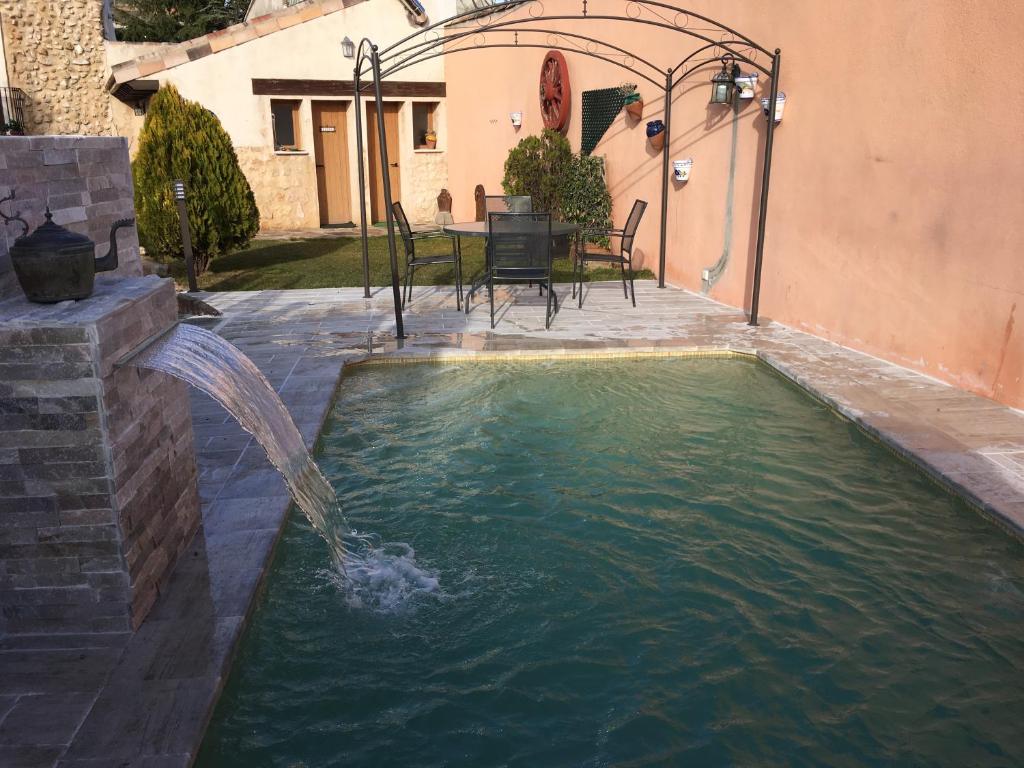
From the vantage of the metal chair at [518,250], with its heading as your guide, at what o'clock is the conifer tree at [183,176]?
The conifer tree is roughly at 10 o'clock from the metal chair.

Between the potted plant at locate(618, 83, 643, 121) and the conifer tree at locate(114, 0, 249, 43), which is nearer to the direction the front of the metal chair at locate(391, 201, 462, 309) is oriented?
the potted plant

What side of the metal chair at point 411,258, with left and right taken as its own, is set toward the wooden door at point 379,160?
left

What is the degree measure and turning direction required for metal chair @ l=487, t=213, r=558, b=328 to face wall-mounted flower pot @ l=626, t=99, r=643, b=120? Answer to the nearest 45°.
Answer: approximately 45° to its right

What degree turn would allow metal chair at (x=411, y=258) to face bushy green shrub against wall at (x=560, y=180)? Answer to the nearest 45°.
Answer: approximately 45° to its left

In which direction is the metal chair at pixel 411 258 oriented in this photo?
to the viewer's right

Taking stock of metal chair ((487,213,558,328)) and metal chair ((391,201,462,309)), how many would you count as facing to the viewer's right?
1

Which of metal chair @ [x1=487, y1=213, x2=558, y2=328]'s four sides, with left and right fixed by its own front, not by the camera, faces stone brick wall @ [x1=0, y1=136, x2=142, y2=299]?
back

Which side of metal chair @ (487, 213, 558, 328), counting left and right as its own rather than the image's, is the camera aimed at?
back

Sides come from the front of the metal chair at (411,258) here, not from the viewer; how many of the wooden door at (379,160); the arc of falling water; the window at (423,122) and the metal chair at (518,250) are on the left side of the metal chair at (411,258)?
2

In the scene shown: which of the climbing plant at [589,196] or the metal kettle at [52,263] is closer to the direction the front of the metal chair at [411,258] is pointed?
the climbing plant

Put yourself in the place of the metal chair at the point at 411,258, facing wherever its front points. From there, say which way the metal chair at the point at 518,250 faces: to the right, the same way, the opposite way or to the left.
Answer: to the left

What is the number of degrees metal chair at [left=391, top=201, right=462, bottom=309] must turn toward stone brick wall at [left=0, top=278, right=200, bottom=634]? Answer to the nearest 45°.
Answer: approximately 90° to its right
